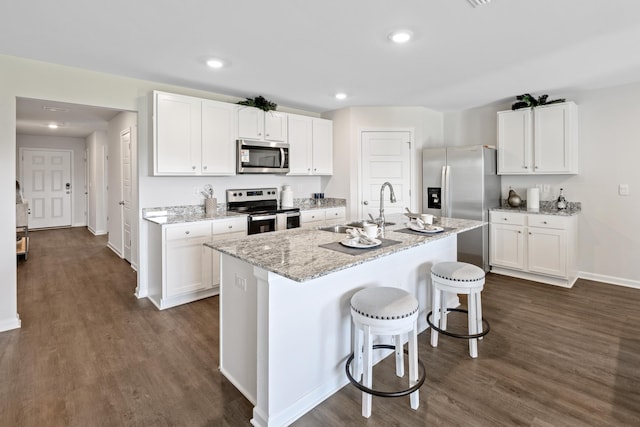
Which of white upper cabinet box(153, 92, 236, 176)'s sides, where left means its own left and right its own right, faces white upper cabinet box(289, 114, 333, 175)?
left

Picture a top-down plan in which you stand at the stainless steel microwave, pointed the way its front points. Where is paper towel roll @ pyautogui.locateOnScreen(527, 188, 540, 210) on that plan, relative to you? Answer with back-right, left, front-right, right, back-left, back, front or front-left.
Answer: front-left

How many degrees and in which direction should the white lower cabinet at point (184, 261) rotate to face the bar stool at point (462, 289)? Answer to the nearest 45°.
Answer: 0° — it already faces it

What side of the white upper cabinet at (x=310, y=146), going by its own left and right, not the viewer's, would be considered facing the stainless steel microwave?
right

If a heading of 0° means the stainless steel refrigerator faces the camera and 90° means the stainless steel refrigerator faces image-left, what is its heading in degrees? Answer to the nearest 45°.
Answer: approximately 45°

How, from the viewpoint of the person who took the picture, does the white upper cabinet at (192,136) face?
facing the viewer and to the right of the viewer

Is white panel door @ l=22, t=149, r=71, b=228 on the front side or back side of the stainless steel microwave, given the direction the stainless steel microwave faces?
on the back side
